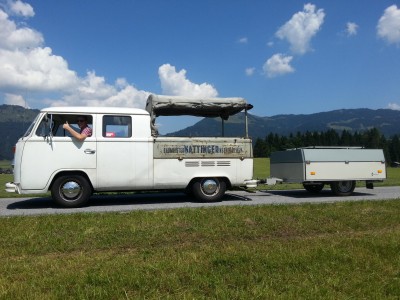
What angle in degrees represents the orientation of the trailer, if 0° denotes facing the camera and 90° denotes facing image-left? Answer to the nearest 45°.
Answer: approximately 45°

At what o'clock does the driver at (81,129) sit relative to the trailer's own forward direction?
The driver is roughly at 12 o'clock from the trailer.
